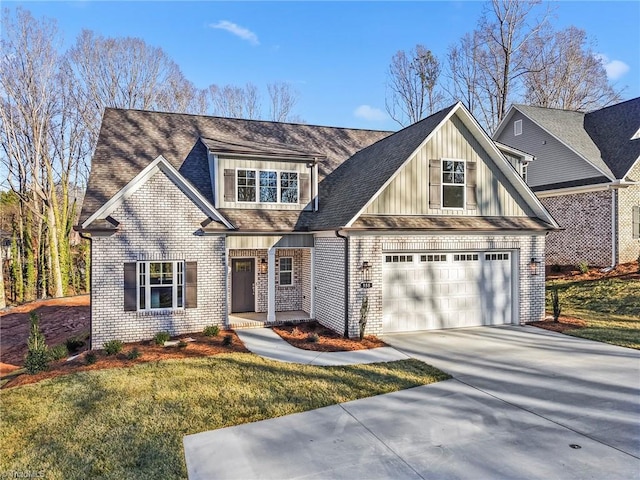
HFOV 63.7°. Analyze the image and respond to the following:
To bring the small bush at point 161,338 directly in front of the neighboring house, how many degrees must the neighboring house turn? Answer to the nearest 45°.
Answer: approximately 90° to its right

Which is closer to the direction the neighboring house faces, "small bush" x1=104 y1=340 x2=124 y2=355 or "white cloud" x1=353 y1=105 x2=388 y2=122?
the small bush

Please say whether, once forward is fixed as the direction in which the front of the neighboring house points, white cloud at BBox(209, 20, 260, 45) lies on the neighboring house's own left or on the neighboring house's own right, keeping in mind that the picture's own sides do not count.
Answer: on the neighboring house's own right

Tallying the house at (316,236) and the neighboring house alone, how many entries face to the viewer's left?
0

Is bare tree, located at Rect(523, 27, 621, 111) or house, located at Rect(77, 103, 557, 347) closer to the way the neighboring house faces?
the house

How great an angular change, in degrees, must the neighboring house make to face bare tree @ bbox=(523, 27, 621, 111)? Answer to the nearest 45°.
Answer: approximately 135° to its left

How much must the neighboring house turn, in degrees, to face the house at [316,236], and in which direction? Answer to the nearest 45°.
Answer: approximately 90° to its right

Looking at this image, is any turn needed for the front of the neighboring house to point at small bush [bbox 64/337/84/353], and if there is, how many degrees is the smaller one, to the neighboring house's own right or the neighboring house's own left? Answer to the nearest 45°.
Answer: approximately 90° to the neighboring house's own right

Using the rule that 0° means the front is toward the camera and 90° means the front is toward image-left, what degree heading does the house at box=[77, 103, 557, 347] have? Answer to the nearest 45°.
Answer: approximately 0°
